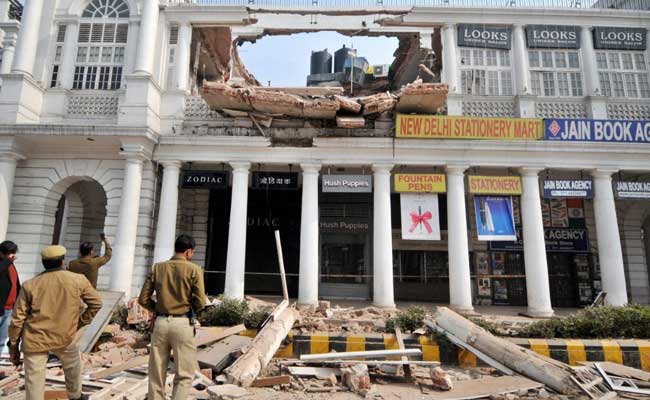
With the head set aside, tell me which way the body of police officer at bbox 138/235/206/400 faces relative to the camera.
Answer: away from the camera

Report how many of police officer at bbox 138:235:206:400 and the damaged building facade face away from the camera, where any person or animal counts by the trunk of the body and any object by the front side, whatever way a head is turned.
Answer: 1

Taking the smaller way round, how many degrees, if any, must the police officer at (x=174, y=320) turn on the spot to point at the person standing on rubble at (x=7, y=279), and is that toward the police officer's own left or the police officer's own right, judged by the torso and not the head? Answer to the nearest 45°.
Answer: approximately 45° to the police officer's own left

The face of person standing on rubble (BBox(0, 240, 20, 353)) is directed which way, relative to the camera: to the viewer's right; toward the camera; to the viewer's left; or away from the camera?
to the viewer's right

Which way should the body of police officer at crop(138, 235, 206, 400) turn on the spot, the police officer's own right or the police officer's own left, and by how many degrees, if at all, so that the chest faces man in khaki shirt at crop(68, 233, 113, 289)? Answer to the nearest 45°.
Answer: approximately 45° to the police officer's own left

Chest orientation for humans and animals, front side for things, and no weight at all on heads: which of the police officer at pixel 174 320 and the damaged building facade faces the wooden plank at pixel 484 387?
the damaged building facade

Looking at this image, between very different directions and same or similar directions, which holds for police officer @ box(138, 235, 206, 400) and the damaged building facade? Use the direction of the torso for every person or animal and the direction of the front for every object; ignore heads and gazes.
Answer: very different directions

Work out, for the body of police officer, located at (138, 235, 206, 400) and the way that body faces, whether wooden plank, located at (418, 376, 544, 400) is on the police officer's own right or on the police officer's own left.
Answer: on the police officer's own right

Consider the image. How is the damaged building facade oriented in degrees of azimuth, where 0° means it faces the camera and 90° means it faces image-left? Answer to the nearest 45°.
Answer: approximately 0°
